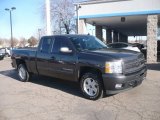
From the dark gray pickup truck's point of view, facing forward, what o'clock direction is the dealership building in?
The dealership building is roughly at 8 o'clock from the dark gray pickup truck.

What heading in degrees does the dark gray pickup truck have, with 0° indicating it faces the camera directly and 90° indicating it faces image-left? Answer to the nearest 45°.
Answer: approximately 315°

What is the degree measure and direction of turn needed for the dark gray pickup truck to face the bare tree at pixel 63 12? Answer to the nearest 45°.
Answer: approximately 135° to its left
